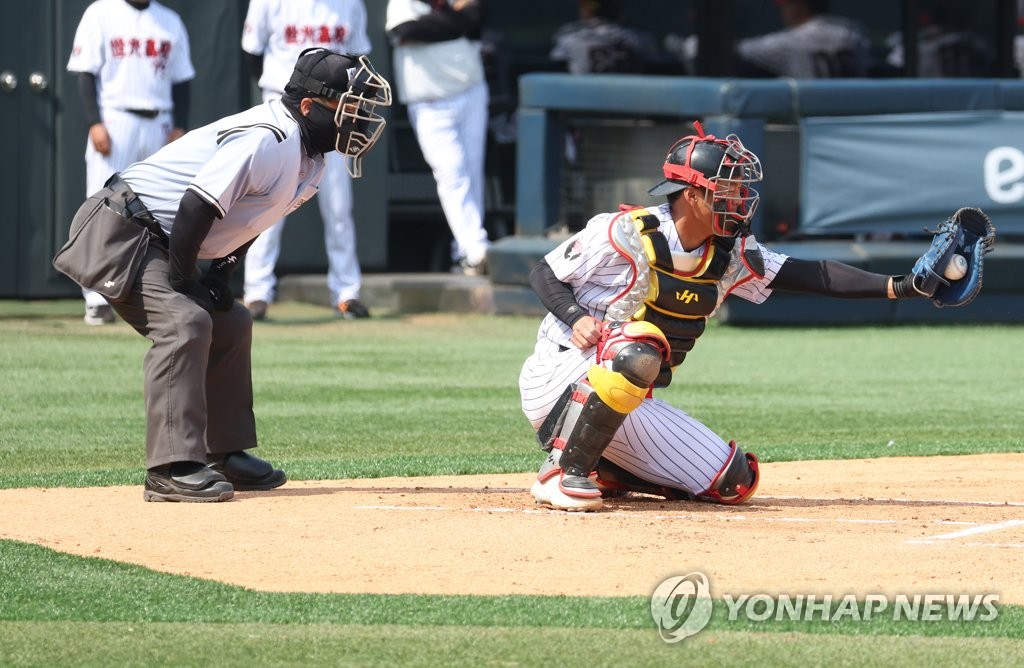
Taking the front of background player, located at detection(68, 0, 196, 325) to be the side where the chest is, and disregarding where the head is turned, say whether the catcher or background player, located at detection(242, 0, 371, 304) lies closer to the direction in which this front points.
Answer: the catcher

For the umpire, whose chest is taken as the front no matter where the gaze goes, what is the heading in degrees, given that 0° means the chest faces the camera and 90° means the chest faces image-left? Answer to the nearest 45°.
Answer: approximately 270°

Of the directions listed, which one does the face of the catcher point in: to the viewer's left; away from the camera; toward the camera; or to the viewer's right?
to the viewer's right

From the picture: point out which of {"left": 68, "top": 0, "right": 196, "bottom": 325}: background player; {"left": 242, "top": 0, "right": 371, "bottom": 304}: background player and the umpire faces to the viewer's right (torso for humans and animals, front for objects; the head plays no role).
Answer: the umpire

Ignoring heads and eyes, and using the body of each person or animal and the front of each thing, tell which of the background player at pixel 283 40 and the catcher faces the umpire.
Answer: the background player

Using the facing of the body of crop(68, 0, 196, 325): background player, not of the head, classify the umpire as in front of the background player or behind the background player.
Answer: in front

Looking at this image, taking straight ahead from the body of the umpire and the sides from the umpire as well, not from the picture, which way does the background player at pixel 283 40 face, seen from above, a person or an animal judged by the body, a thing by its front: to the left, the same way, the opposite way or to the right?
to the right

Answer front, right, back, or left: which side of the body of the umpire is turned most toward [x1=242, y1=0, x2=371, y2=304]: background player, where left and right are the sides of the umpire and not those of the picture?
left

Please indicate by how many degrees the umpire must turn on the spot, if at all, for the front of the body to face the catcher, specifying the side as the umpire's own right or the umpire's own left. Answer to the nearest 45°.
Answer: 0° — they already face them

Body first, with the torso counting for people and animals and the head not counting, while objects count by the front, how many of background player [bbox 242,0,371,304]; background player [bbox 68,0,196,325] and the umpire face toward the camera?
2
